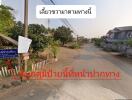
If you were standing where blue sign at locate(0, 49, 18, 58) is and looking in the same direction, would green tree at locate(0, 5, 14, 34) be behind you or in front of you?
behind

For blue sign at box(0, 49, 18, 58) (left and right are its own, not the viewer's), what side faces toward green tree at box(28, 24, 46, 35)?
back

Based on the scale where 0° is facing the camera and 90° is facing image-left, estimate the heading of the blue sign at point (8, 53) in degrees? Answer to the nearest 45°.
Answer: approximately 0°

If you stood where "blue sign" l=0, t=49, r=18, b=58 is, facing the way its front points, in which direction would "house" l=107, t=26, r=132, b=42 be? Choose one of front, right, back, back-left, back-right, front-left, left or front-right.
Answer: back-left

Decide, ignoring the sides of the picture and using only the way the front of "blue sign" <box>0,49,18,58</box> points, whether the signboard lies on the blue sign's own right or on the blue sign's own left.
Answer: on the blue sign's own left

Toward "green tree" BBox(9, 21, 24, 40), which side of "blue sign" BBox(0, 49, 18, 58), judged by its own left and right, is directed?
back
